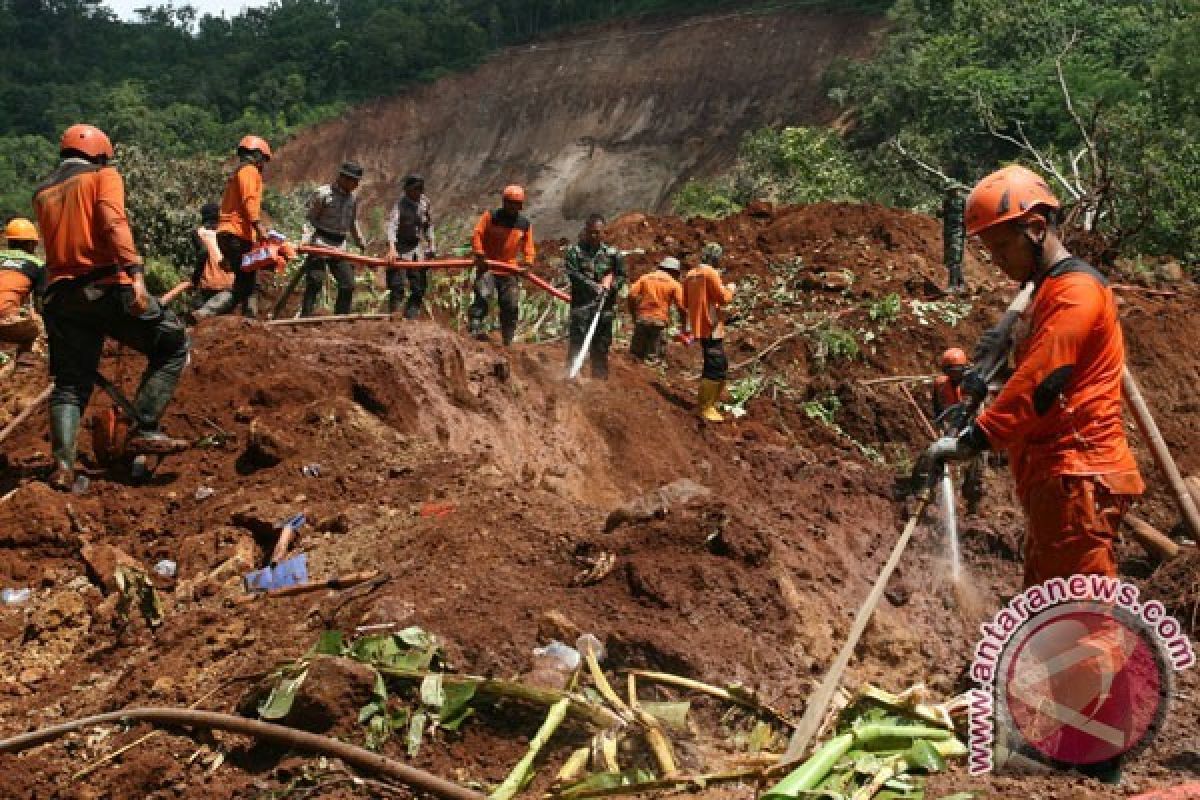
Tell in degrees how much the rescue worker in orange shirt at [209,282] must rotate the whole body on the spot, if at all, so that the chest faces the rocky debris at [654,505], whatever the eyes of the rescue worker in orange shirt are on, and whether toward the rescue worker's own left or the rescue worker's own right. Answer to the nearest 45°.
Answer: approximately 90° to the rescue worker's own left

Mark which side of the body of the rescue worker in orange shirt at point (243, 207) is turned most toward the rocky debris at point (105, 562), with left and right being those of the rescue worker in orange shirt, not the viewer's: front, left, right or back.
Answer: right

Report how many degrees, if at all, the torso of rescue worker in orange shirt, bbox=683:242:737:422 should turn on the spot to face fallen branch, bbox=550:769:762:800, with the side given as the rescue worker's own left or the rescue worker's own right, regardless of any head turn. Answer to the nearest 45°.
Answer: approximately 135° to the rescue worker's own right

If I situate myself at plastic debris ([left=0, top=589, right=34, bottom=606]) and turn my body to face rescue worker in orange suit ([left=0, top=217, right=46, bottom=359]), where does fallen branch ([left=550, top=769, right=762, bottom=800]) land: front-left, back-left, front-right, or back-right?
back-right

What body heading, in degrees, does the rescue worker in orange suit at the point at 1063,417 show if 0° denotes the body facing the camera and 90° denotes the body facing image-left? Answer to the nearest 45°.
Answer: approximately 90°

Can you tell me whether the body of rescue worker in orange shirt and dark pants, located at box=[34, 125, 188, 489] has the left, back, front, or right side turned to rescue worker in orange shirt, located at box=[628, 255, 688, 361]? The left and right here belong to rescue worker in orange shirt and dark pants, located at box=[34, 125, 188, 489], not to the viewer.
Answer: front

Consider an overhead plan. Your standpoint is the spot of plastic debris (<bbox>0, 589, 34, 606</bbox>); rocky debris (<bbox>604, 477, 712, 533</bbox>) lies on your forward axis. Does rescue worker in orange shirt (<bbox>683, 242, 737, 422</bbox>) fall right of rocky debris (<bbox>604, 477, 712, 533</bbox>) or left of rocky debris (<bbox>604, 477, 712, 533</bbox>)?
left

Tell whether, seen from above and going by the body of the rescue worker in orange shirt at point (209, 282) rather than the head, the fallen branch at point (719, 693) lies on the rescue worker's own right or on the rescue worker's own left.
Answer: on the rescue worker's own left

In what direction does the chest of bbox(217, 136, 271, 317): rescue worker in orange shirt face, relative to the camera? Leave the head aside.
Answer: to the viewer's right
